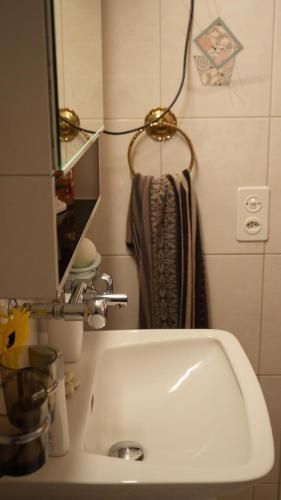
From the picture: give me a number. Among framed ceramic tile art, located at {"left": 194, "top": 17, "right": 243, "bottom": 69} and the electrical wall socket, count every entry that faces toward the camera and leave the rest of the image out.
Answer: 2
